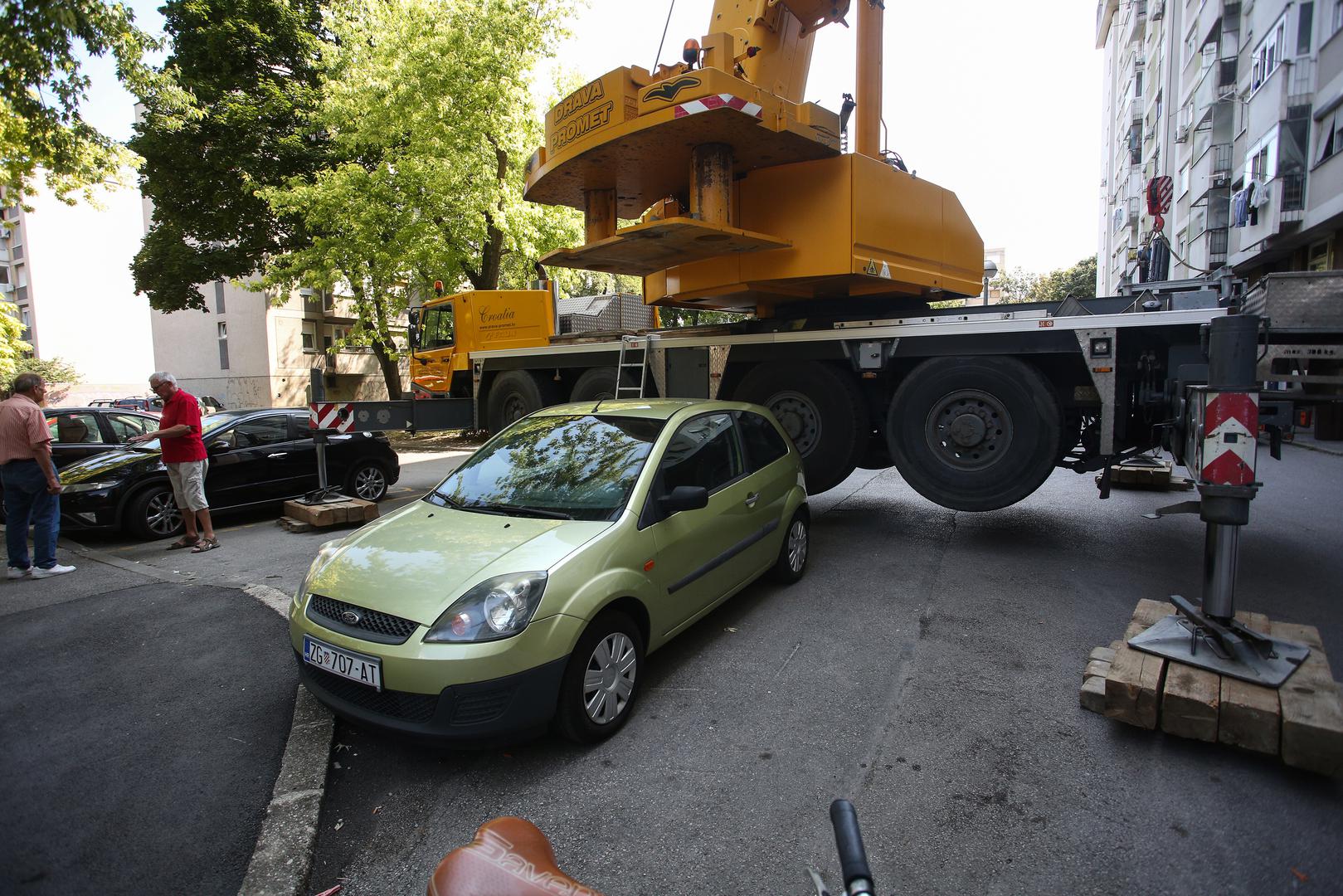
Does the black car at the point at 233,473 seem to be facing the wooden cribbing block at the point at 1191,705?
no

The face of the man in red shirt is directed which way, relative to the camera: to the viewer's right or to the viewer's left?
to the viewer's left

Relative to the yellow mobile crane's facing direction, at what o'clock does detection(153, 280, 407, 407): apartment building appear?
The apartment building is roughly at 12 o'clock from the yellow mobile crane.

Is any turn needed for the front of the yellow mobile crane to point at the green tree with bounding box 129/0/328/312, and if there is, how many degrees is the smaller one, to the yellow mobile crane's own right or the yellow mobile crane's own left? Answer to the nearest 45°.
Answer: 0° — it already faces it

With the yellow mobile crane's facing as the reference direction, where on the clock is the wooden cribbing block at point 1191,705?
The wooden cribbing block is roughly at 7 o'clock from the yellow mobile crane.

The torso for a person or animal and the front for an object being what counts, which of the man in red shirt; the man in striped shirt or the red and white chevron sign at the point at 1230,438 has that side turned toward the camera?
the red and white chevron sign

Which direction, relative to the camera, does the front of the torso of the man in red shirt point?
to the viewer's left

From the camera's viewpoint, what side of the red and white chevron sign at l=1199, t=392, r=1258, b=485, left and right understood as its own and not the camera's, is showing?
front

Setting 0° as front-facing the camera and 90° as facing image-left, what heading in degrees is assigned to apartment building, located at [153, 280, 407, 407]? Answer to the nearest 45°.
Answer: approximately 315°

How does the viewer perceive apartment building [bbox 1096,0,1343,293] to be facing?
facing the viewer and to the left of the viewer

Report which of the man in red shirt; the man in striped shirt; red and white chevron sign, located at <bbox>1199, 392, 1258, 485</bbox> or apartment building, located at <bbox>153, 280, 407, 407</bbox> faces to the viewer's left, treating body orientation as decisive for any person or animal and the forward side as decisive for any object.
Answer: the man in red shirt

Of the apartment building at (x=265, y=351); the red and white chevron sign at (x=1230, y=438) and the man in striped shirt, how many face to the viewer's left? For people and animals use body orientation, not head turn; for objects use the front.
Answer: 0

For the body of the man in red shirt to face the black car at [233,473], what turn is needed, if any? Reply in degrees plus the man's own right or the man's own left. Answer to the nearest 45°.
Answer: approximately 90° to the man's own right

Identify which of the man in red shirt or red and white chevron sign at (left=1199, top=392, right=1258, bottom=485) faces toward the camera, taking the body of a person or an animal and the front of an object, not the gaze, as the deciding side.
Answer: the red and white chevron sign

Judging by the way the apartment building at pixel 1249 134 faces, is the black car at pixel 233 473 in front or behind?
in front

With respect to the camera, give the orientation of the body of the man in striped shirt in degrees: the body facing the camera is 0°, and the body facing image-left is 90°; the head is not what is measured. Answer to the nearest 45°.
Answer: approximately 225°

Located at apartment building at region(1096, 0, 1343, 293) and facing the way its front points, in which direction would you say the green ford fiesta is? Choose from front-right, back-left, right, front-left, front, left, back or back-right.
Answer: front-left

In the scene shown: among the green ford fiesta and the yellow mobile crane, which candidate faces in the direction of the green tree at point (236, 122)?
the yellow mobile crane

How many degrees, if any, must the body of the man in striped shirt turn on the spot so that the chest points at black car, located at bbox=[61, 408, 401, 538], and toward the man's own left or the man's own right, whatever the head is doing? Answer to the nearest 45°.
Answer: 0° — they already face it

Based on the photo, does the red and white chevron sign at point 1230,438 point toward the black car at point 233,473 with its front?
no
